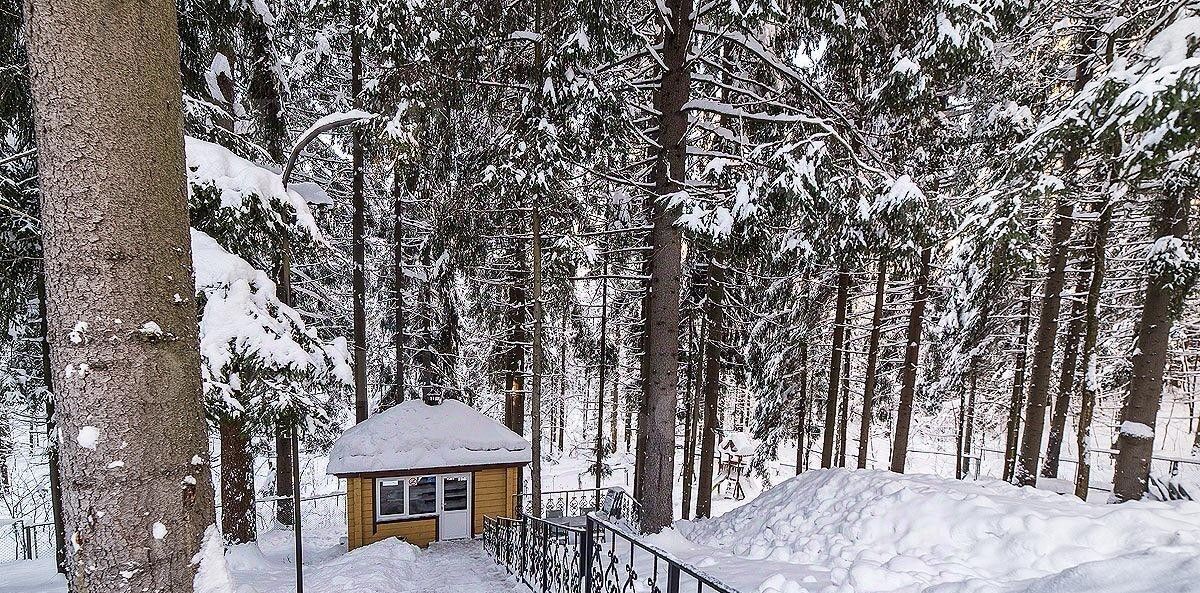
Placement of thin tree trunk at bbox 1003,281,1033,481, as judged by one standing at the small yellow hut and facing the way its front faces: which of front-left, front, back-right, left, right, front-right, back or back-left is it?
left

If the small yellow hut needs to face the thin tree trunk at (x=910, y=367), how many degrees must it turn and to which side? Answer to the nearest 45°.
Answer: approximately 90° to its left

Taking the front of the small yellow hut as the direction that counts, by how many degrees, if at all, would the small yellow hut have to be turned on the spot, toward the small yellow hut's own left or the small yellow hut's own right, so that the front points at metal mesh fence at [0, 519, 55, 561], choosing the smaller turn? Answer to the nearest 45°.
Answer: approximately 135° to the small yellow hut's own right

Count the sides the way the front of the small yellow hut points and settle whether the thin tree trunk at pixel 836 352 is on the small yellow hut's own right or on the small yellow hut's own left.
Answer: on the small yellow hut's own left

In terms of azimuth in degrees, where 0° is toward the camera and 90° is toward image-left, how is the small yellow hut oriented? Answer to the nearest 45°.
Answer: approximately 0°

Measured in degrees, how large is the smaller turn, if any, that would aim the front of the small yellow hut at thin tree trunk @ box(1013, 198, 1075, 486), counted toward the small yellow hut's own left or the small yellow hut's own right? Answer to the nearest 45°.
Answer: approximately 90° to the small yellow hut's own left

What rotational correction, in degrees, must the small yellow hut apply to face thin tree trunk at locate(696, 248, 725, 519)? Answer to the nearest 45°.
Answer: approximately 90° to its left
